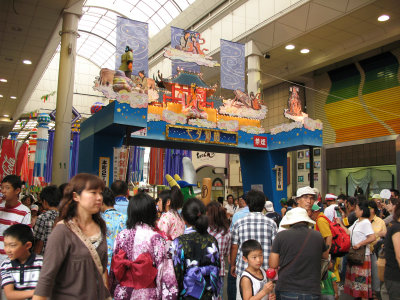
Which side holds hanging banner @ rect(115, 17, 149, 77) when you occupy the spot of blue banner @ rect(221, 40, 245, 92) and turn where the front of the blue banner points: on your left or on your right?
on your right

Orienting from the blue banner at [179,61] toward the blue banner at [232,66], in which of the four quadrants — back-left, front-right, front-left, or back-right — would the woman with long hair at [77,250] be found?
back-right

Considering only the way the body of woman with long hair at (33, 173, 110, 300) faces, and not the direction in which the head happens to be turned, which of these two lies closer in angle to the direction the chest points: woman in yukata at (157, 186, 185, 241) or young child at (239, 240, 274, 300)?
the young child

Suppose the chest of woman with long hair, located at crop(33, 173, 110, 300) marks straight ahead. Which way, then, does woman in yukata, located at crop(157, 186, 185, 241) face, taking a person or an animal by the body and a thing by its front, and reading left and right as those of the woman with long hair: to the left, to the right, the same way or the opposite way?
the opposite way

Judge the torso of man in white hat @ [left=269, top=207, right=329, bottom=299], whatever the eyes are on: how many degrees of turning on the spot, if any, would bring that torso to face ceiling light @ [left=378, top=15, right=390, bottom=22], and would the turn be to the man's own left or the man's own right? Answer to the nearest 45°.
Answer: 0° — they already face it

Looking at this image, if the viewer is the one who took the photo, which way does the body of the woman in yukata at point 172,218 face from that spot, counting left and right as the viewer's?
facing away from the viewer and to the left of the viewer

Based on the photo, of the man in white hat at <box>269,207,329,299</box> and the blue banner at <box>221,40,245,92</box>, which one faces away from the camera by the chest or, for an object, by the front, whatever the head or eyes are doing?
the man in white hat

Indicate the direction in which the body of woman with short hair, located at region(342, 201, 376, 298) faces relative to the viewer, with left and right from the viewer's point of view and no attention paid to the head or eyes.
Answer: facing to the left of the viewer

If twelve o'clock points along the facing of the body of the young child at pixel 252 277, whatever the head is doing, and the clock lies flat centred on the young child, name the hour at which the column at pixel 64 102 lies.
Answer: The column is roughly at 6 o'clock from the young child.

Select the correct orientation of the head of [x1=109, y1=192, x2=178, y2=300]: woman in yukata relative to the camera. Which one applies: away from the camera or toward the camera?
away from the camera

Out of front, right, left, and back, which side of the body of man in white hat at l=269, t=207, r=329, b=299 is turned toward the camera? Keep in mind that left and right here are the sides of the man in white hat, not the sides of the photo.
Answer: back

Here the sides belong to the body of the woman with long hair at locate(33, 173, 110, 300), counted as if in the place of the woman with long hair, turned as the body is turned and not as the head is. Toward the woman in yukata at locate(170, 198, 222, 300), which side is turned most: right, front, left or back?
left

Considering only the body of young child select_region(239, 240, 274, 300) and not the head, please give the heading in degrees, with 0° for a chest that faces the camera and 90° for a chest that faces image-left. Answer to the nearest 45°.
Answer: approximately 315°
